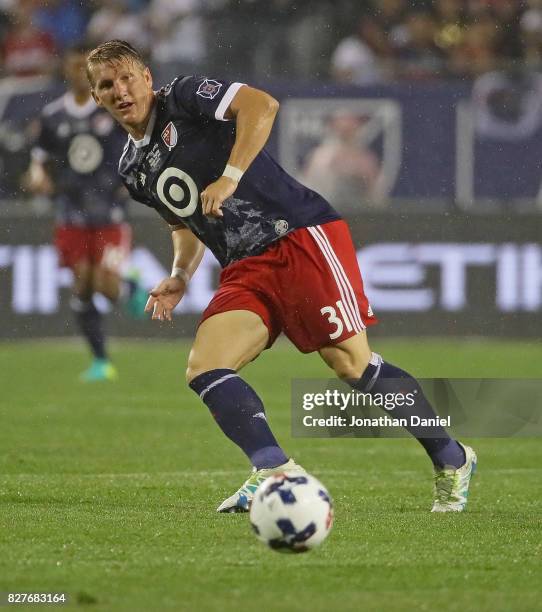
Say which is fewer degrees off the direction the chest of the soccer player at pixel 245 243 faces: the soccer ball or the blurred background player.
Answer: the soccer ball

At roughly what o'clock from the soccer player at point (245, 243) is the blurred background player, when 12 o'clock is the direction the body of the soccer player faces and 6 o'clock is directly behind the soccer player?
The blurred background player is roughly at 4 o'clock from the soccer player.

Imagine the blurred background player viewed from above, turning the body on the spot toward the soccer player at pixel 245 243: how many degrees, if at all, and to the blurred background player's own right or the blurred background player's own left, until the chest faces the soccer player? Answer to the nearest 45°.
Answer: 0° — they already face them

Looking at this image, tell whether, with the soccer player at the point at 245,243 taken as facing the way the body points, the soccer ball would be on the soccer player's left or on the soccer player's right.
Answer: on the soccer player's left

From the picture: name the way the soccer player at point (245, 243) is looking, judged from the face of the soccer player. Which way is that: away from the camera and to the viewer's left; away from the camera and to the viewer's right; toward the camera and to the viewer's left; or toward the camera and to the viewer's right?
toward the camera and to the viewer's left

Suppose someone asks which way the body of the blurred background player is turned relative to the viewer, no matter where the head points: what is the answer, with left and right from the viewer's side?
facing the viewer

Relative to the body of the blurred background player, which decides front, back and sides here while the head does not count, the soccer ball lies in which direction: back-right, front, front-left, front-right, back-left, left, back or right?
front
